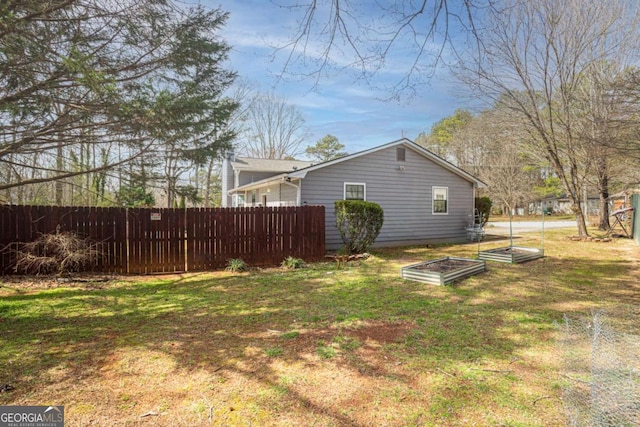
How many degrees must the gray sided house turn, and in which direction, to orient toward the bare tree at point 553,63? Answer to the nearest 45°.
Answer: approximately 45° to its right

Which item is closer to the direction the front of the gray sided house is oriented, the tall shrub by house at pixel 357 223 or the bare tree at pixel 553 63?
the bare tree

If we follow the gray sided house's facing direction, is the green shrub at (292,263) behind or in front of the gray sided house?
behind

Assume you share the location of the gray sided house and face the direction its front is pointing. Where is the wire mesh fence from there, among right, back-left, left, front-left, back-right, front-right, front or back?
back-right

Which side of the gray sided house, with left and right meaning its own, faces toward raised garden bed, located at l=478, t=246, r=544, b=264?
right

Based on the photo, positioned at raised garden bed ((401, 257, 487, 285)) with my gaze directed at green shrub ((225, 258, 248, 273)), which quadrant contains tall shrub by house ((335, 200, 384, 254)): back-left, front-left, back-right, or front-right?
front-right

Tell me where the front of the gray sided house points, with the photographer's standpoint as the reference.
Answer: facing away from the viewer and to the right of the viewer
